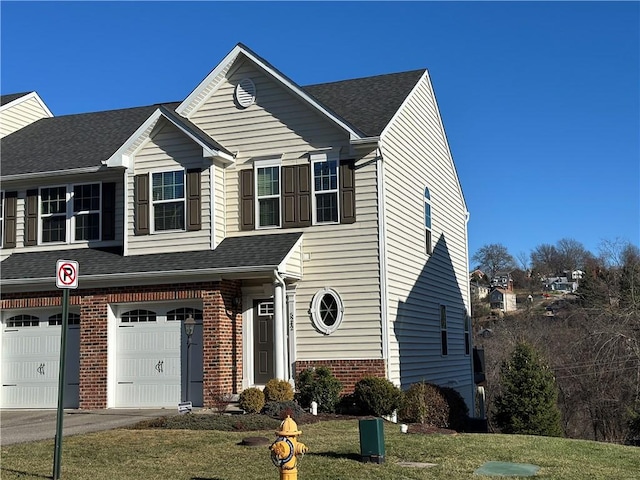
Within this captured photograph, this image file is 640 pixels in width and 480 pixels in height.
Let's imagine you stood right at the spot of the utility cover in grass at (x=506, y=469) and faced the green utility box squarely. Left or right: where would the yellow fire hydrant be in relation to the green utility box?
left

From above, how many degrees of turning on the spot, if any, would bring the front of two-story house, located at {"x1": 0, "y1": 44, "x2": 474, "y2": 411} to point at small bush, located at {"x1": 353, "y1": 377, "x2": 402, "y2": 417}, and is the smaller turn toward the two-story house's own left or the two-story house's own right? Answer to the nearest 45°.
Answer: approximately 90° to the two-story house's own left

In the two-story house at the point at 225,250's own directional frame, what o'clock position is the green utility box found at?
The green utility box is roughly at 10 o'clock from the two-story house.

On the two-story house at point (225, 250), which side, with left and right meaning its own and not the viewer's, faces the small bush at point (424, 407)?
left

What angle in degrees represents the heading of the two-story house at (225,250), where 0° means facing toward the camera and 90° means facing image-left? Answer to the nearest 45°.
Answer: approximately 45°

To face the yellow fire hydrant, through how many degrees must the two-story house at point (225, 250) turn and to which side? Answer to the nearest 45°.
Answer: approximately 45° to its left
